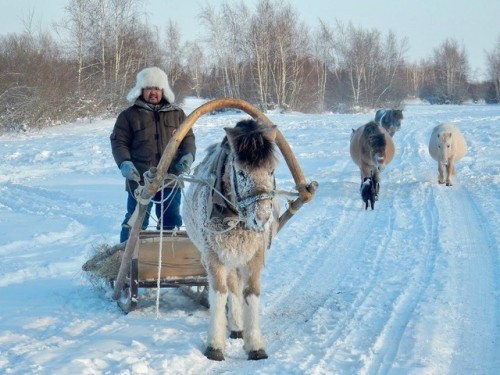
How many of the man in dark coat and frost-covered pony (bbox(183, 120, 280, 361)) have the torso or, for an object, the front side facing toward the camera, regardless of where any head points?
2

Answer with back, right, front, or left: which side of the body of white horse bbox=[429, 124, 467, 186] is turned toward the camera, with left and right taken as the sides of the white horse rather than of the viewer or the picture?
front

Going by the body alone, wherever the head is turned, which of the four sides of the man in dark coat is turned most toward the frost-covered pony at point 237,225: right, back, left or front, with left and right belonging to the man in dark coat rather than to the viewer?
front

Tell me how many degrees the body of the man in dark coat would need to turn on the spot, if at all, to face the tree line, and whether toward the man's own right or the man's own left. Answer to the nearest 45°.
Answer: approximately 180°

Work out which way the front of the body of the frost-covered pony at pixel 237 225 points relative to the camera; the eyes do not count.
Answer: toward the camera

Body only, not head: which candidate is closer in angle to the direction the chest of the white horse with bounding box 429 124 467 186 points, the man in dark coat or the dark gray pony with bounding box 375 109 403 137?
the man in dark coat

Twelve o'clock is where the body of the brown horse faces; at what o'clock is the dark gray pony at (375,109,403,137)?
The dark gray pony is roughly at 6 o'clock from the brown horse.

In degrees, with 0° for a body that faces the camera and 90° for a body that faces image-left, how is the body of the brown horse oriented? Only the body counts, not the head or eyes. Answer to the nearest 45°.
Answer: approximately 0°

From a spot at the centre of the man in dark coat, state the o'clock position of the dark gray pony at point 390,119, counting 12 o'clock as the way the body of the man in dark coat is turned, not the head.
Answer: The dark gray pony is roughly at 7 o'clock from the man in dark coat.

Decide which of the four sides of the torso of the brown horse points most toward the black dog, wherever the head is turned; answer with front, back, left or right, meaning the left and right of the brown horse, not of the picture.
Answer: front

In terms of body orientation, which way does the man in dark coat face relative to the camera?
toward the camera

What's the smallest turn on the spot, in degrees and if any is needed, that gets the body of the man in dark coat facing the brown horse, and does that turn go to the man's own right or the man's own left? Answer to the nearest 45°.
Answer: approximately 135° to the man's own left

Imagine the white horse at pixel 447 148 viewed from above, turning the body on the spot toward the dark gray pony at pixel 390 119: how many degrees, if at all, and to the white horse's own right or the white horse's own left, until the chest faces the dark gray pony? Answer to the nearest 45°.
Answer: approximately 180°
